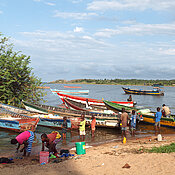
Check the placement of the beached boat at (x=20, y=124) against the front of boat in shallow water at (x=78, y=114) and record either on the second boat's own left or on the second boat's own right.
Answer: on the second boat's own left

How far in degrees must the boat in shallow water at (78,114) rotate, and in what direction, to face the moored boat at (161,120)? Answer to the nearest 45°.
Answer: approximately 135° to its right

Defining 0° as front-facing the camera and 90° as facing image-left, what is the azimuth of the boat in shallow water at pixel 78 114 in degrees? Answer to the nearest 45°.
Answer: approximately 135°
